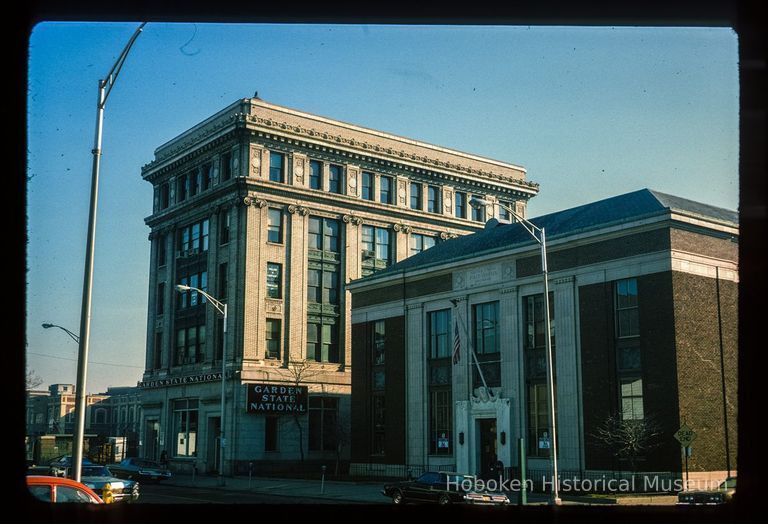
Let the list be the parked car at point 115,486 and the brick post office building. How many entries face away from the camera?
0

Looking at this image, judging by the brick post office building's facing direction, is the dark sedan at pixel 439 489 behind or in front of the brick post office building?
in front

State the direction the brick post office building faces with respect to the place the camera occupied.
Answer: facing the viewer and to the left of the viewer
